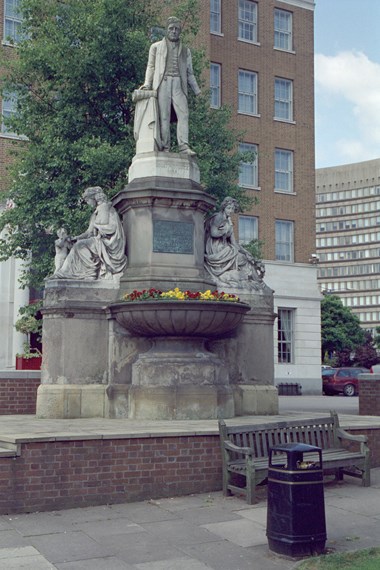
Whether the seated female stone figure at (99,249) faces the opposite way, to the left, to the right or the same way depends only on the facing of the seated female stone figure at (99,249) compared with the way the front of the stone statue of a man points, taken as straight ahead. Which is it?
to the right

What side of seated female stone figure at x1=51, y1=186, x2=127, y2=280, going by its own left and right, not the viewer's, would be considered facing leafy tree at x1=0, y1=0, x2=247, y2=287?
right

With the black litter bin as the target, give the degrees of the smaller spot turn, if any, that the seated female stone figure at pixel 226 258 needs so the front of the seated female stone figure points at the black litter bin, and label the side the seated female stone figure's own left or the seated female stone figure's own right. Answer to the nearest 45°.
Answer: approximately 45° to the seated female stone figure's own right

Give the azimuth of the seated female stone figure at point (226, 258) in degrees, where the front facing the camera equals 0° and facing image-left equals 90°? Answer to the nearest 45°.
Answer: approximately 315°

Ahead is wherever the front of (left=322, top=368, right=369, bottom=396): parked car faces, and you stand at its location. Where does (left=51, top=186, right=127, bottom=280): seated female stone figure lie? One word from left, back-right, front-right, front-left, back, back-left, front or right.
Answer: back-right

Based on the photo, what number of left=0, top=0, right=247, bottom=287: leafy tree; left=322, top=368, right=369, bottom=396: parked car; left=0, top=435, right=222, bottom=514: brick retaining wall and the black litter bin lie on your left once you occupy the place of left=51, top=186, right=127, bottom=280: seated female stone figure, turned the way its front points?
2

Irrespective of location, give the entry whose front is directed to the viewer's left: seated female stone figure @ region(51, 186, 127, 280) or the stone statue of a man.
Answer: the seated female stone figure

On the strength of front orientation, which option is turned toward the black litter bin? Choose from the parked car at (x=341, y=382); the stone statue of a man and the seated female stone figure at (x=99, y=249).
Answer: the stone statue of a man

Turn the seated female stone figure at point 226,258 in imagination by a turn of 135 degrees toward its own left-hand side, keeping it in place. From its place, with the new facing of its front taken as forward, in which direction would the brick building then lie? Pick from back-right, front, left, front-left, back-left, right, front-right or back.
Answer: front

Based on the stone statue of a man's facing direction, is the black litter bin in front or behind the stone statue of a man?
in front
